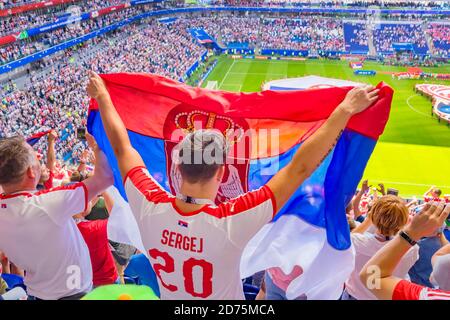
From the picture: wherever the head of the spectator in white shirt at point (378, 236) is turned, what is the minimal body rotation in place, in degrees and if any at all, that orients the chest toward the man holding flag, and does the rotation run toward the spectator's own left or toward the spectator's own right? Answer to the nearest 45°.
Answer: approximately 135° to the spectator's own left

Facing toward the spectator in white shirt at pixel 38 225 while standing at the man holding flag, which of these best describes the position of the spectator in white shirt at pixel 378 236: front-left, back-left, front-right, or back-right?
back-right

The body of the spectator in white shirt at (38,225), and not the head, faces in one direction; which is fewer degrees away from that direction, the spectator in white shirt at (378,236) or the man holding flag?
the spectator in white shirt

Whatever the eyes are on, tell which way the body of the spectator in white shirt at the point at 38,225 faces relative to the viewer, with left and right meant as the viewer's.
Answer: facing away from the viewer and to the right of the viewer

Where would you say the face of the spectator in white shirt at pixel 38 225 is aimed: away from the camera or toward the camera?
away from the camera

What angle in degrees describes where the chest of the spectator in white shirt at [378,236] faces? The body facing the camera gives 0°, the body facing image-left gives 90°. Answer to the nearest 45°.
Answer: approximately 180°

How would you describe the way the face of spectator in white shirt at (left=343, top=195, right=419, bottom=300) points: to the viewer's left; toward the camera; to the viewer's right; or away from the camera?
away from the camera

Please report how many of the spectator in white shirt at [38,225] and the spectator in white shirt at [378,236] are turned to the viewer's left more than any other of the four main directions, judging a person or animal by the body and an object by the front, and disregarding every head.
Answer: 0

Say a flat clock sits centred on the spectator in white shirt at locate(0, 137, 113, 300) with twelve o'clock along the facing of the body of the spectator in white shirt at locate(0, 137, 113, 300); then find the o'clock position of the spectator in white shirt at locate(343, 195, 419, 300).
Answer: the spectator in white shirt at locate(343, 195, 419, 300) is roughly at 2 o'clock from the spectator in white shirt at locate(0, 137, 113, 300).

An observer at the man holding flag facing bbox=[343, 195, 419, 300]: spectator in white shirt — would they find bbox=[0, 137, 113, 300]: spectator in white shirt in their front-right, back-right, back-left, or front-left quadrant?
back-left

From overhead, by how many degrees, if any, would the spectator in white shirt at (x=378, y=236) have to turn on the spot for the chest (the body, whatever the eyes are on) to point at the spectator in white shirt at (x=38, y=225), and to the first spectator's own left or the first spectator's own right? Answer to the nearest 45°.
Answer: approximately 135° to the first spectator's own left

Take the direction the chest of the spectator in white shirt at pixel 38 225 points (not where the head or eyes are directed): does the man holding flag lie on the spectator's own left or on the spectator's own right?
on the spectator's own right
